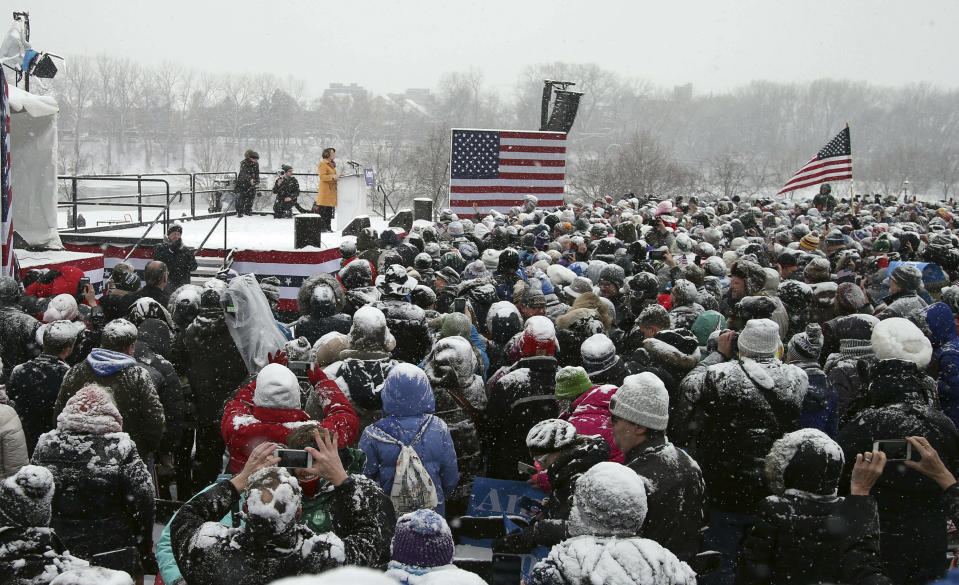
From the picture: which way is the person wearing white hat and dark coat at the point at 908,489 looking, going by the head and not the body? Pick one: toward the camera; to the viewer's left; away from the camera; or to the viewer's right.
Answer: away from the camera

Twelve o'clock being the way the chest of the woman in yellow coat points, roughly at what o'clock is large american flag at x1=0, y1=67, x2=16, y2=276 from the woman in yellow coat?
The large american flag is roughly at 4 o'clock from the woman in yellow coat.

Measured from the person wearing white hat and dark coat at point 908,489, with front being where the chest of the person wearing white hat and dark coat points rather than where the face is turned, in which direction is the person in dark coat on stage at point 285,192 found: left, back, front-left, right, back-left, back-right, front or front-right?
front-left

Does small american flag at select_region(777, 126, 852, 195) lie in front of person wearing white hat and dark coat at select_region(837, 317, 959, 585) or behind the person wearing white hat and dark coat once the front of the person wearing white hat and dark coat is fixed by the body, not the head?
in front

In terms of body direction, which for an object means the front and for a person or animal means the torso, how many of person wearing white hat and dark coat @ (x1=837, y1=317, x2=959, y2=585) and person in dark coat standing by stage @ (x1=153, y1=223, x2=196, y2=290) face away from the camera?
1

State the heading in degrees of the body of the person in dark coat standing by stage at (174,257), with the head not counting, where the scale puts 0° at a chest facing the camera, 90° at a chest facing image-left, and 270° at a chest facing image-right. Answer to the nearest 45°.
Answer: approximately 0°

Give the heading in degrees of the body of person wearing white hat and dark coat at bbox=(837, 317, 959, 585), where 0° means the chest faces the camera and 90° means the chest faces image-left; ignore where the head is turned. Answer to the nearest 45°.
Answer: approximately 180°

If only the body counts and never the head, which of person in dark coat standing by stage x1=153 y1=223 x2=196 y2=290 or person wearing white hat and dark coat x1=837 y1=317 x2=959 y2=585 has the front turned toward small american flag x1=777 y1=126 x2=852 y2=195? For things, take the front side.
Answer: the person wearing white hat and dark coat
